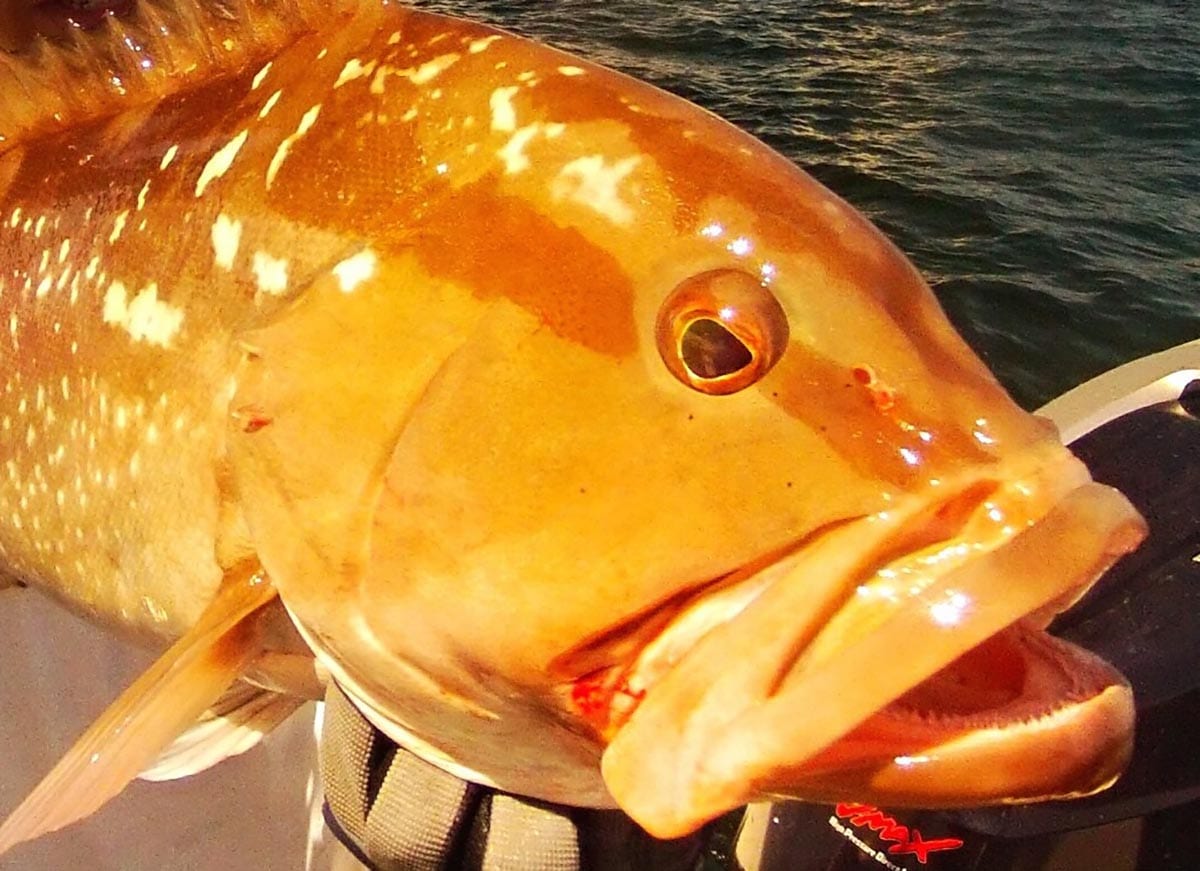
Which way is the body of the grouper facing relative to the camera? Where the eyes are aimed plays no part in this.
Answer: to the viewer's right
